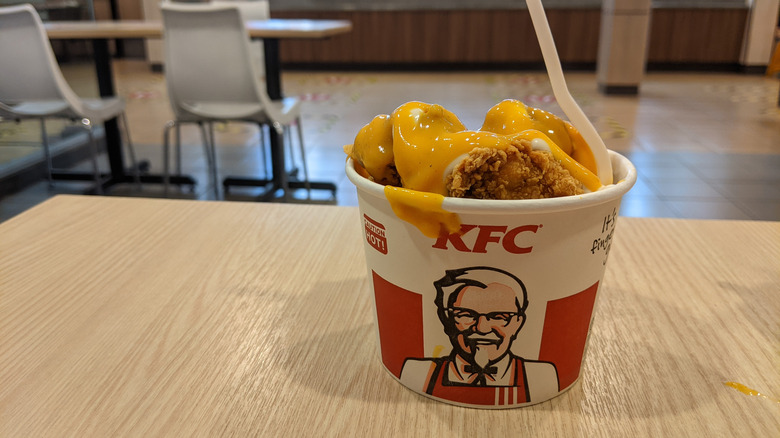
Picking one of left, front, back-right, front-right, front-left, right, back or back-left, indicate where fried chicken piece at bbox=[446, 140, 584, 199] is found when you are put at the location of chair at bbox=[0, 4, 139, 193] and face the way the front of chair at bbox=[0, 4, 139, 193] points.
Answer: back-right

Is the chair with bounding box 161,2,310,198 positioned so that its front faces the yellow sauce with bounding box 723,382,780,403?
no

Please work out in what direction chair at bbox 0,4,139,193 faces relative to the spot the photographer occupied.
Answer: facing away from the viewer and to the right of the viewer

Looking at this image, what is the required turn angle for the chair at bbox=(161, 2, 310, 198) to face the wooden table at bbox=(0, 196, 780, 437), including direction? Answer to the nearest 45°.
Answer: approximately 135° to its right

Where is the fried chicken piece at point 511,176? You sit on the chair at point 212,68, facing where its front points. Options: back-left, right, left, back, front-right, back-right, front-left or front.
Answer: back-right

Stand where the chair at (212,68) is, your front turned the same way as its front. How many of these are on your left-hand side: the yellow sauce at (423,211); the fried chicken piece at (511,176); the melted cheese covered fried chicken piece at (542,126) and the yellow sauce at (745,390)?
0

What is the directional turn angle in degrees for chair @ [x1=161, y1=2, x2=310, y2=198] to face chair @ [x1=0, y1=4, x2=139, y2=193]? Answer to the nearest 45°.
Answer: approximately 135° to its left

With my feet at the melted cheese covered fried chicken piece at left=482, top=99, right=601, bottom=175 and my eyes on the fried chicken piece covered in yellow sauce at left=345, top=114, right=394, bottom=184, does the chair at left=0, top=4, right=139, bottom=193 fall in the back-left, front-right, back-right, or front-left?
front-right

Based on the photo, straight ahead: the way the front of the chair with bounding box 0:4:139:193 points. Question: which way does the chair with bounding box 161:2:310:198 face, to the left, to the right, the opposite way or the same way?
the same way

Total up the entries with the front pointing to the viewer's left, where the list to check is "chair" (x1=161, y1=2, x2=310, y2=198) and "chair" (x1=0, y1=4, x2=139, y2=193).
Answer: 0

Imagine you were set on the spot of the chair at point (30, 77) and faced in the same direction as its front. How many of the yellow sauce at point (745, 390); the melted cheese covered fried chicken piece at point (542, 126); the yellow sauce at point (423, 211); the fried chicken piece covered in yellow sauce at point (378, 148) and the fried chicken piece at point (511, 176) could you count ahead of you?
0

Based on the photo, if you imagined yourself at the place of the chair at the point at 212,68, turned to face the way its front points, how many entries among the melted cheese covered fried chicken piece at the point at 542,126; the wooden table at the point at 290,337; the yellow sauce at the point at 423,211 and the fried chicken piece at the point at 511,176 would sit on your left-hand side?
0

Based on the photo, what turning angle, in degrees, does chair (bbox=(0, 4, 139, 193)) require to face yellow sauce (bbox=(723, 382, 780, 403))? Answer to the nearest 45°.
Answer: approximately 135° to its right

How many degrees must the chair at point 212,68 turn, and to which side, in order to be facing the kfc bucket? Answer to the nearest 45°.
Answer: approximately 135° to its right

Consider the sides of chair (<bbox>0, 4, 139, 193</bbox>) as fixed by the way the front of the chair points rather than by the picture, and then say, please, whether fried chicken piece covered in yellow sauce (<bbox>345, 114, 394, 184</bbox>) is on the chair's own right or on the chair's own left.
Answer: on the chair's own right

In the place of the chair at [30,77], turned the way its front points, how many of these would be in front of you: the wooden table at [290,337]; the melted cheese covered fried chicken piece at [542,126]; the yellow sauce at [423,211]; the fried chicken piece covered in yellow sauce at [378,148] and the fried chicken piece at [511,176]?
0

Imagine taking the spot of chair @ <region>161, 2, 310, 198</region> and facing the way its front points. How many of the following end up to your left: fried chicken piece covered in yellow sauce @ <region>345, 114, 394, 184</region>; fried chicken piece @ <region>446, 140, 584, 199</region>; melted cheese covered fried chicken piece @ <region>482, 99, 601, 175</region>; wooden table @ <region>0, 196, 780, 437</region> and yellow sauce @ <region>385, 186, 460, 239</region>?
0

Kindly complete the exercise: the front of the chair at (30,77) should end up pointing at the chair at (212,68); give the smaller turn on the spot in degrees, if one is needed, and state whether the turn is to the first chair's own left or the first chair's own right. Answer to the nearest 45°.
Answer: approximately 90° to the first chair's own right

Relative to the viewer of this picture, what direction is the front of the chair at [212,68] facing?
facing away from the viewer and to the right of the viewer

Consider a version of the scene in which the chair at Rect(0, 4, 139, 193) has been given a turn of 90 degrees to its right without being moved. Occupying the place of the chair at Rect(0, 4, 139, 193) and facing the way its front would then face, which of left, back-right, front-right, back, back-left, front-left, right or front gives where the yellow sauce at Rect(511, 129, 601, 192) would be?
front-right

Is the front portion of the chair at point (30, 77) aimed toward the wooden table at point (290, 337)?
no
